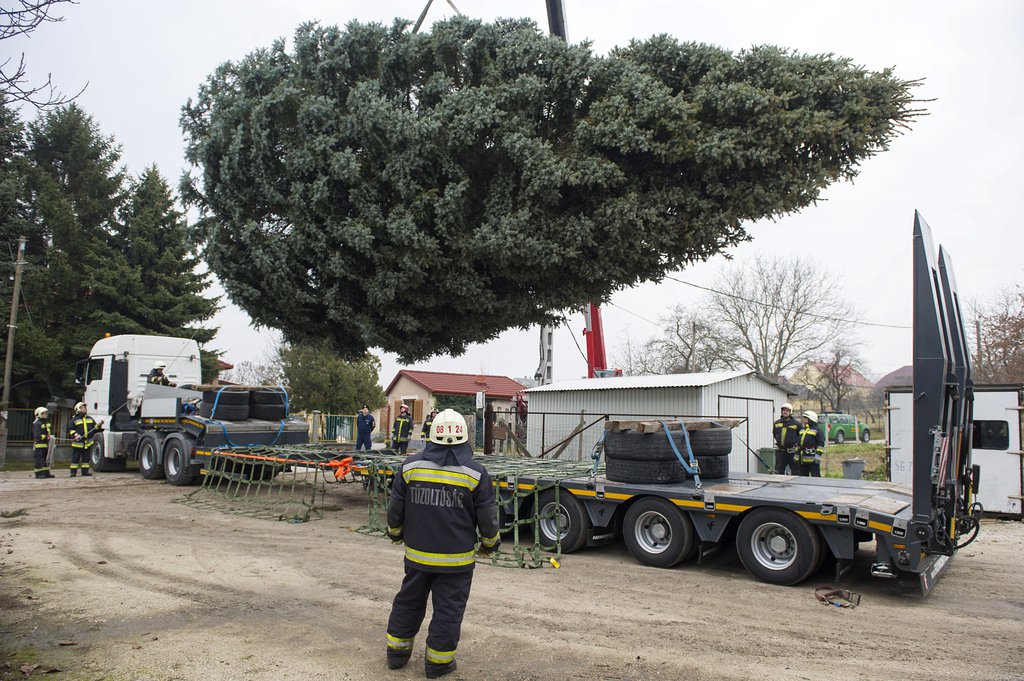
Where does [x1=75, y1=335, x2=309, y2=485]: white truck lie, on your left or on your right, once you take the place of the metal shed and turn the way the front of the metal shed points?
on your right

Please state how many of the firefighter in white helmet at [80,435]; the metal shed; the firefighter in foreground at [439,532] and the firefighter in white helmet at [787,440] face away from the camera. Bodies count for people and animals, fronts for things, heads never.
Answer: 1

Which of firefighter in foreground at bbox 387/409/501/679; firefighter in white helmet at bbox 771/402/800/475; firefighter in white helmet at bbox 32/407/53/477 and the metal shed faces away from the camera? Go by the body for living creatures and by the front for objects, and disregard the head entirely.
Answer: firefighter in foreground at bbox 387/409/501/679

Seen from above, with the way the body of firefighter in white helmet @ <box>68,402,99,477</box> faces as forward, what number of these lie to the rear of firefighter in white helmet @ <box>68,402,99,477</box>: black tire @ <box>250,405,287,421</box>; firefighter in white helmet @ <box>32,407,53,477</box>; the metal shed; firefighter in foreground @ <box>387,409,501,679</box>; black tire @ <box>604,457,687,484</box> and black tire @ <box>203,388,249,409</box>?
1

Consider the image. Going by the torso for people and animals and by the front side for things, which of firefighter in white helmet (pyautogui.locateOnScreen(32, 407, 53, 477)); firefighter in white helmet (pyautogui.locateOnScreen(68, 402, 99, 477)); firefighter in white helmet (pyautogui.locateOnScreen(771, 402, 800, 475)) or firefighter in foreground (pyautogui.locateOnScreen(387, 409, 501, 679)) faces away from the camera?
firefighter in foreground (pyautogui.locateOnScreen(387, 409, 501, 679))

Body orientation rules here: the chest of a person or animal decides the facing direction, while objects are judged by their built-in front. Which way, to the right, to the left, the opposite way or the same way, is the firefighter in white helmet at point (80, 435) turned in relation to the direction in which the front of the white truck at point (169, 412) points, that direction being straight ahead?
the opposite way

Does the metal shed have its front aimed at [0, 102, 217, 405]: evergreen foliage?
no

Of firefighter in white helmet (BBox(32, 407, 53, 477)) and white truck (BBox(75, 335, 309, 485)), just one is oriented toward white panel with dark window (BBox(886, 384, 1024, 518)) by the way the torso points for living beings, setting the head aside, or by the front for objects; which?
the firefighter in white helmet

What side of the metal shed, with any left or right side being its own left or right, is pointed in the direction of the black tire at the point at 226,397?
right

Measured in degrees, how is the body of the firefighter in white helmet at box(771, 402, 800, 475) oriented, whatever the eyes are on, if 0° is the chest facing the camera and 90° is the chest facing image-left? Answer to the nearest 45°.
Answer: approximately 45°

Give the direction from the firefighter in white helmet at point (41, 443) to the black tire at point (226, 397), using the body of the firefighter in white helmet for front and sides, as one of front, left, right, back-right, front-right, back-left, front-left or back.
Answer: front

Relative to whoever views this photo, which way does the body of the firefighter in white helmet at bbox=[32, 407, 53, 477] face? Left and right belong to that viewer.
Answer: facing the viewer and to the right of the viewer

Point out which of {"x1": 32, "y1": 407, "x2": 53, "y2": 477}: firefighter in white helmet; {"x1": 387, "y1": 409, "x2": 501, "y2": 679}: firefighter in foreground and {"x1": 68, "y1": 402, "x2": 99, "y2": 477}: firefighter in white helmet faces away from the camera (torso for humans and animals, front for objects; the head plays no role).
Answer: the firefighter in foreground

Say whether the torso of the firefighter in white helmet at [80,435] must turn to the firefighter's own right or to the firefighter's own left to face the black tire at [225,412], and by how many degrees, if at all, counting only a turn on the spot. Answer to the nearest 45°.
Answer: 0° — they already face it

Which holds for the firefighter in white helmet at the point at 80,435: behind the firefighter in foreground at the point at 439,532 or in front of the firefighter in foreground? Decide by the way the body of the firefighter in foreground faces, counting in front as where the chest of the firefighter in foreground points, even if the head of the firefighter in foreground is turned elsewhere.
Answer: in front

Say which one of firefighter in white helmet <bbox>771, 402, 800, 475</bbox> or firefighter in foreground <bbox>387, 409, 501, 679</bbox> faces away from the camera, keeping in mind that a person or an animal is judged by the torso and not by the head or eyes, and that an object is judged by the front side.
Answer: firefighter in foreground <bbox>387, 409, 501, 679</bbox>

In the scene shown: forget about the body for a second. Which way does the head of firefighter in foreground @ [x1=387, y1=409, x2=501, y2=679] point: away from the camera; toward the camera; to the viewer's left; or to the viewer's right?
away from the camera

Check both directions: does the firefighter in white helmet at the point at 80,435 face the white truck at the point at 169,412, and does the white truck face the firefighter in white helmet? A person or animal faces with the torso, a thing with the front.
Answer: yes

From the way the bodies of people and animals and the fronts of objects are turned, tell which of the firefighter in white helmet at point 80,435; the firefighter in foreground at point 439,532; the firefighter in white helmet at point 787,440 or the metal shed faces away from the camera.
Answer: the firefighter in foreground at point 439,532

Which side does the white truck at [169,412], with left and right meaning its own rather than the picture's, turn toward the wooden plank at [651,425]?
back

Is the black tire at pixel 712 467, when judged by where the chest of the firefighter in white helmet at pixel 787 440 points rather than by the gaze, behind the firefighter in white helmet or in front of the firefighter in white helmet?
in front
